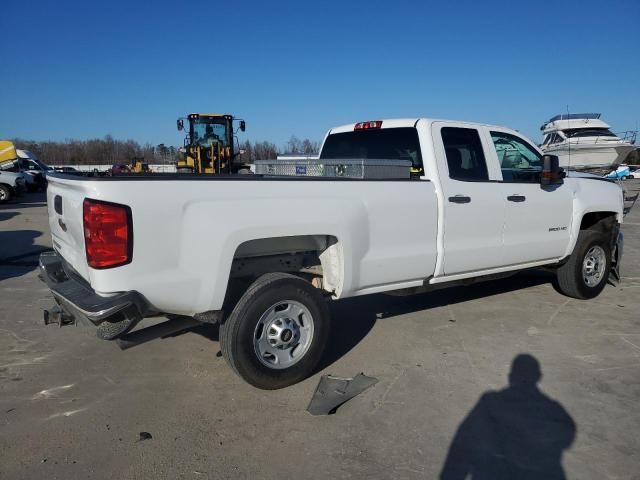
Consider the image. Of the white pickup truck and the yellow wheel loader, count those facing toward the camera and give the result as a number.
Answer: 1

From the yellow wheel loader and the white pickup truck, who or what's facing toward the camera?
the yellow wheel loader

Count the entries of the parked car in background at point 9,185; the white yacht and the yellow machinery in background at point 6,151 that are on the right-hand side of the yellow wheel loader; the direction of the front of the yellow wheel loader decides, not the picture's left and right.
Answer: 2

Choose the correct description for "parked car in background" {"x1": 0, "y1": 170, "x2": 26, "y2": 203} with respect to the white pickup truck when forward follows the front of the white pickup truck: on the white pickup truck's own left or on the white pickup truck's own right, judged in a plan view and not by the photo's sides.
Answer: on the white pickup truck's own left

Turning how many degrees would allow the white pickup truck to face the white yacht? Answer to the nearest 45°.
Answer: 0° — it already faces it

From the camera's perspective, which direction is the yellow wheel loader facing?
toward the camera

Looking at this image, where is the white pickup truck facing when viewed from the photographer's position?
facing away from the viewer and to the right of the viewer

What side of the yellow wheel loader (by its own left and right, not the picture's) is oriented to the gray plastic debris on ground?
front

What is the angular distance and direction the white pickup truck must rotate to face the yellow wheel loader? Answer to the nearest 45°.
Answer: approximately 45° to its left

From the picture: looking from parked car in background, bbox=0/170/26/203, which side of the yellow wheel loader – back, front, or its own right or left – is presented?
right

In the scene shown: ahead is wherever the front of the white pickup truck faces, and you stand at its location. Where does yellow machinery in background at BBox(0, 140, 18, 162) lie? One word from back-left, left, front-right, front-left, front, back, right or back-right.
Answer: left

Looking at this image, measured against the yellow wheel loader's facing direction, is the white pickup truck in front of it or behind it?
in front

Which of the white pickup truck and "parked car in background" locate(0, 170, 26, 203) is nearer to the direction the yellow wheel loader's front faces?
the white pickup truck
